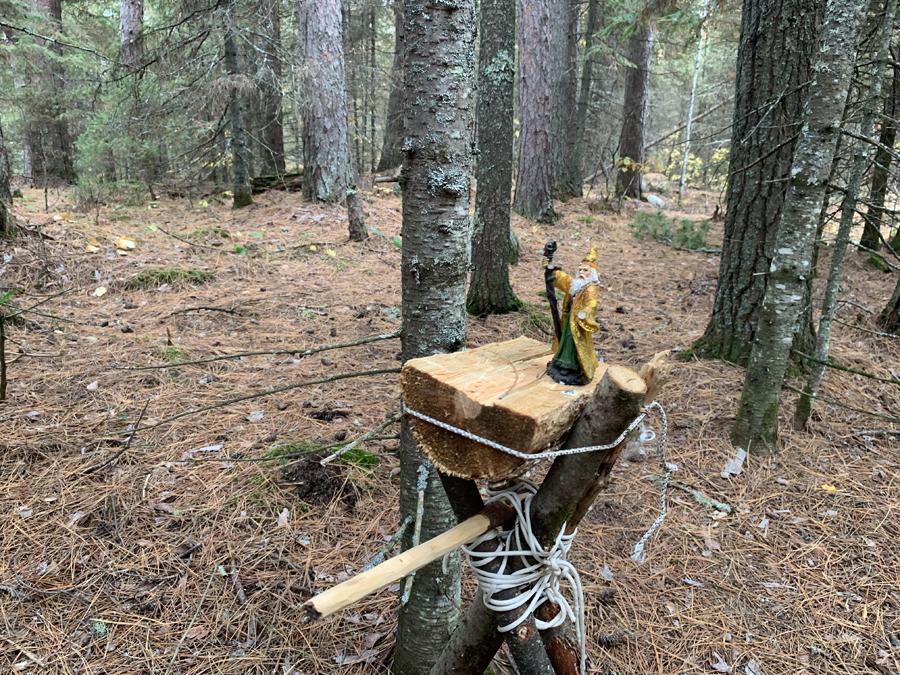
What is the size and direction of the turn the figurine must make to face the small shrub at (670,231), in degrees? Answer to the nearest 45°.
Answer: approximately 135° to its right

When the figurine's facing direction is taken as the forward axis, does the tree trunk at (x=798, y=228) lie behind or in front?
behind

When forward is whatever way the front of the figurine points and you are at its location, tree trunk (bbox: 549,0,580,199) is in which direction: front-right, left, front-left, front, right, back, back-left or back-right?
back-right

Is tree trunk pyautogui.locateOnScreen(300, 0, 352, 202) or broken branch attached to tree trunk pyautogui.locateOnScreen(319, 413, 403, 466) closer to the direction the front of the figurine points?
the broken branch attached to tree trunk

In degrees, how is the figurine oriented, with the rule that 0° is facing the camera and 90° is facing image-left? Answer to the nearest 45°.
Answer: approximately 45°

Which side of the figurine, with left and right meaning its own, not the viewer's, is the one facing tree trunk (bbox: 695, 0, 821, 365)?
back

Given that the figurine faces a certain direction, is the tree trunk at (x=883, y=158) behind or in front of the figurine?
behind

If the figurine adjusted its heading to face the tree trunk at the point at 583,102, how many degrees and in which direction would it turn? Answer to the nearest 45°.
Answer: approximately 135° to its right

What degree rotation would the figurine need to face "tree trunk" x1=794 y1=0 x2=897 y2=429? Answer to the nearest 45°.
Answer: approximately 180°

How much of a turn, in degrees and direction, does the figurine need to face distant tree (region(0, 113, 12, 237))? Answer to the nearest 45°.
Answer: approximately 90° to its right

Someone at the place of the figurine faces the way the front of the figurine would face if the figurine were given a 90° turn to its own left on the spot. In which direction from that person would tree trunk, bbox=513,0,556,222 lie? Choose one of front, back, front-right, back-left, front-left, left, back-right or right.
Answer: back-left
